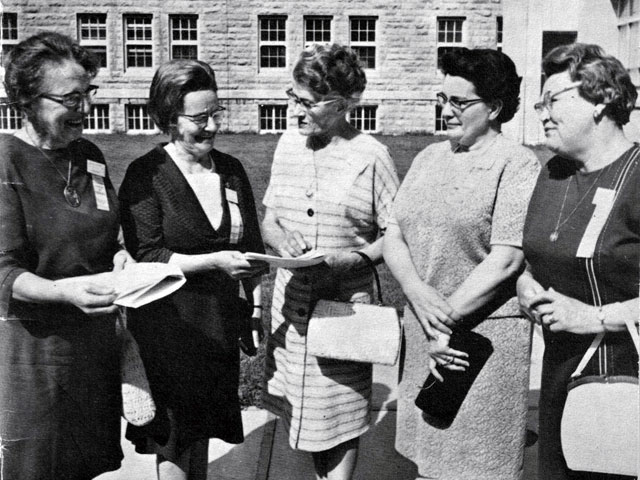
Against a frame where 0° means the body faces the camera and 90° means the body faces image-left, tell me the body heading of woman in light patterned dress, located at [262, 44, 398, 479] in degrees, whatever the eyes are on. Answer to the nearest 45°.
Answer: approximately 45°

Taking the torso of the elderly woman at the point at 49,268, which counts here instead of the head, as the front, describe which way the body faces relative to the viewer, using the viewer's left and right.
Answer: facing the viewer and to the right of the viewer

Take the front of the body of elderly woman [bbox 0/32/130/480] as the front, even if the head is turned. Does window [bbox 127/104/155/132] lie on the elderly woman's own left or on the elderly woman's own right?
on the elderly woman's own left

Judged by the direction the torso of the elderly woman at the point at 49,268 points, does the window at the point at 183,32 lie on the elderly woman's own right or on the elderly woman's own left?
on the elderly woman's own left

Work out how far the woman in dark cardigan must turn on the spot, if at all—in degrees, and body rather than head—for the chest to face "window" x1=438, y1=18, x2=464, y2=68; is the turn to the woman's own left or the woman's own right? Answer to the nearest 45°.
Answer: approximately 90° to the woman's own left

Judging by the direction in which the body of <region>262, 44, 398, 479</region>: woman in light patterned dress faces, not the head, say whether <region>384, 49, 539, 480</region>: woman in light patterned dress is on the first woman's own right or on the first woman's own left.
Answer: on the first woman's own left

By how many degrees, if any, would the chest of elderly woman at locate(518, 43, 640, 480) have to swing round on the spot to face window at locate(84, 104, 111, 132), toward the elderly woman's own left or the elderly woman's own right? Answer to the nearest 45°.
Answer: approximately 90° to the elderly woman's own right

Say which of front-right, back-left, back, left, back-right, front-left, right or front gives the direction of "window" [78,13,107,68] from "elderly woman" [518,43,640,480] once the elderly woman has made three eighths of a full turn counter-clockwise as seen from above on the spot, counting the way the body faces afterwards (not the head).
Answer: back-left

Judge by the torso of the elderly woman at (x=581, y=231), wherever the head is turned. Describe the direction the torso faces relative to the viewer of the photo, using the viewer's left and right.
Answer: facing the viewer and to the left of the viewer
